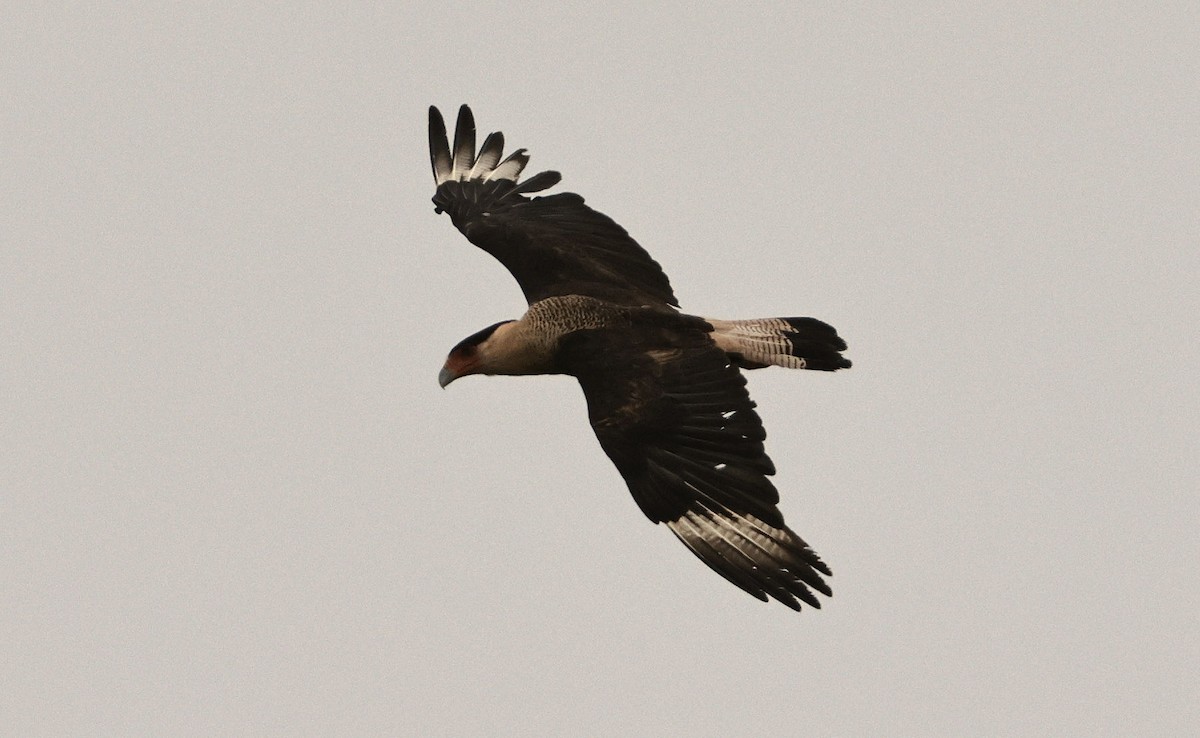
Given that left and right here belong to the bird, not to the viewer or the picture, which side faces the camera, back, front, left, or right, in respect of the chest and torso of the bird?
left
